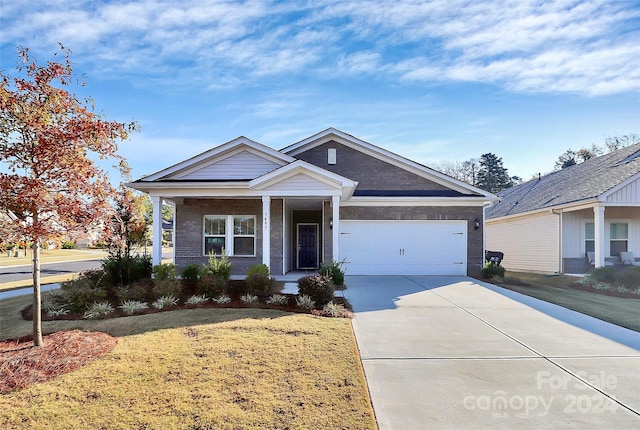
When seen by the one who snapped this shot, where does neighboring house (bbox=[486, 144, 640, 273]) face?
facing the viewer and to the right of the viewer

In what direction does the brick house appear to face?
toward the camera

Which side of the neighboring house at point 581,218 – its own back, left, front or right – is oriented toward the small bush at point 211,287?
right

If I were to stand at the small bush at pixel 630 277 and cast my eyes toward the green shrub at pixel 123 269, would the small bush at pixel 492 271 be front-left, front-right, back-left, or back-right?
front-right

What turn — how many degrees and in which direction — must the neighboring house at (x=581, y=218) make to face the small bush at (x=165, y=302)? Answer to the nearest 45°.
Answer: approximately 90° to its right

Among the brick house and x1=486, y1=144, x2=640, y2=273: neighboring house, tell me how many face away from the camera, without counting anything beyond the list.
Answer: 0

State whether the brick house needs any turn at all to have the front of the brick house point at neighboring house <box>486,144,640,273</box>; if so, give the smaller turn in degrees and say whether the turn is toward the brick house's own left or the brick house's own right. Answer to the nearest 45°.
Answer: approximately 90° to the brick house's own left

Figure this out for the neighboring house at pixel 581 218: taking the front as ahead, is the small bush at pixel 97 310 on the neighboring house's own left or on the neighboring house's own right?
on the neighboring house's own right

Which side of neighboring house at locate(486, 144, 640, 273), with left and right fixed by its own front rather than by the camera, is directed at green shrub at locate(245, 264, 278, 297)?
right

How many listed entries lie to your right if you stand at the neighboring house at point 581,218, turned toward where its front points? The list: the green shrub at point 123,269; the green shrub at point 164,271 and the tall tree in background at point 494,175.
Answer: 2
